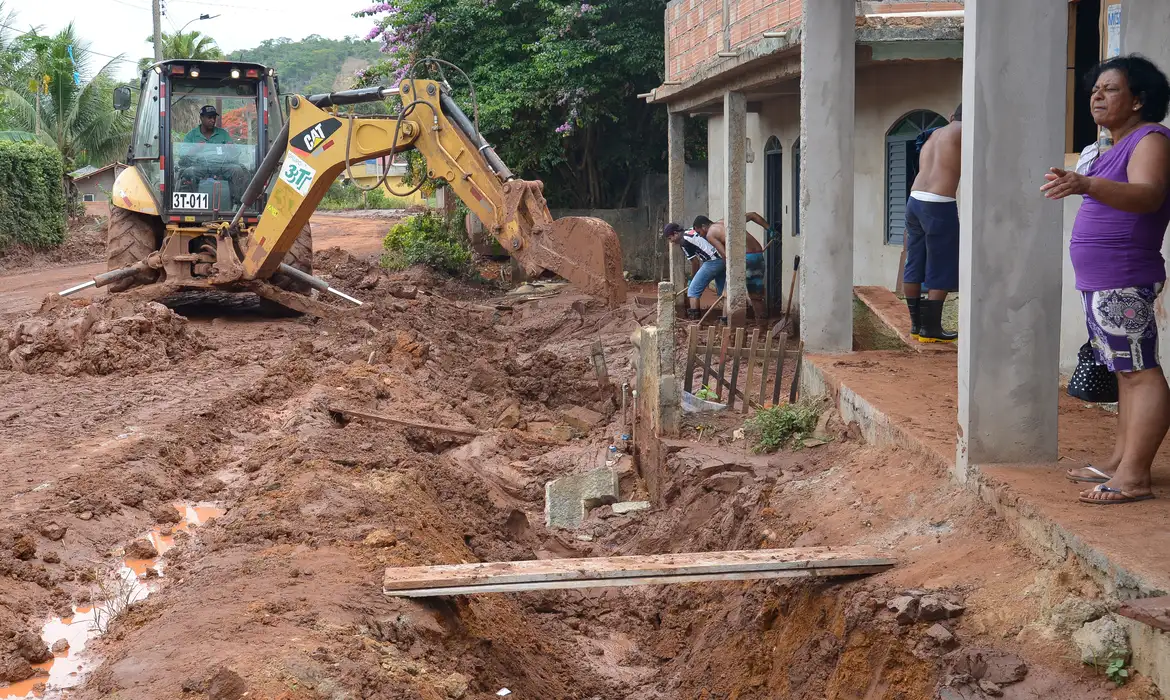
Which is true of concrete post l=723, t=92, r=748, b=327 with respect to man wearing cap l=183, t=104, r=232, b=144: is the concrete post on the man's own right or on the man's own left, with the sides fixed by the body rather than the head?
on the man's own left

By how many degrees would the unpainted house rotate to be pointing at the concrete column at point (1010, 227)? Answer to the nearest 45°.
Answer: approximately 45° to its left

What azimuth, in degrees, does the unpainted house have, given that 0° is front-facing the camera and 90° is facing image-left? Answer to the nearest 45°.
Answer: approximately 45°

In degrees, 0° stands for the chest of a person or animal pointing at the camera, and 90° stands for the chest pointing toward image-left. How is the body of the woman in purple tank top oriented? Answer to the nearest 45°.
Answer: approximately 90°

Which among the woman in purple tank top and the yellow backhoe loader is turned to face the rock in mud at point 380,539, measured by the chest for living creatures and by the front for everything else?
the woman in purple tank top

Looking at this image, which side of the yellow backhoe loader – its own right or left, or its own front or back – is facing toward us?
back

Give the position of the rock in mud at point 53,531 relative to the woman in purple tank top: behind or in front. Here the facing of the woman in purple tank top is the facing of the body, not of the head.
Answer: in front

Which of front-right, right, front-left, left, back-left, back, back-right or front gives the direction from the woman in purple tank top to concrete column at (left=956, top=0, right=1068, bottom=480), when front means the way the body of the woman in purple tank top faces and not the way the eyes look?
front-right

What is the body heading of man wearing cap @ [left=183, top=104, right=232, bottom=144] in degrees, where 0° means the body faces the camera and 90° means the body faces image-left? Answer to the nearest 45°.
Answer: approximately 0°

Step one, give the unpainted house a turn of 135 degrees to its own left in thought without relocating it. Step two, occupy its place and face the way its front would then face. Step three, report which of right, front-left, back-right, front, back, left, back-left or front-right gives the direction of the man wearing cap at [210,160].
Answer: back

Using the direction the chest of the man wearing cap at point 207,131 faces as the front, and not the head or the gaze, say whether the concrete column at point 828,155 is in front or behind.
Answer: in front

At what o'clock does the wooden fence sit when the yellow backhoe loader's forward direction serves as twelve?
The wooden fence is roughly at 5 o'clock from the yellow backhoe loader.
